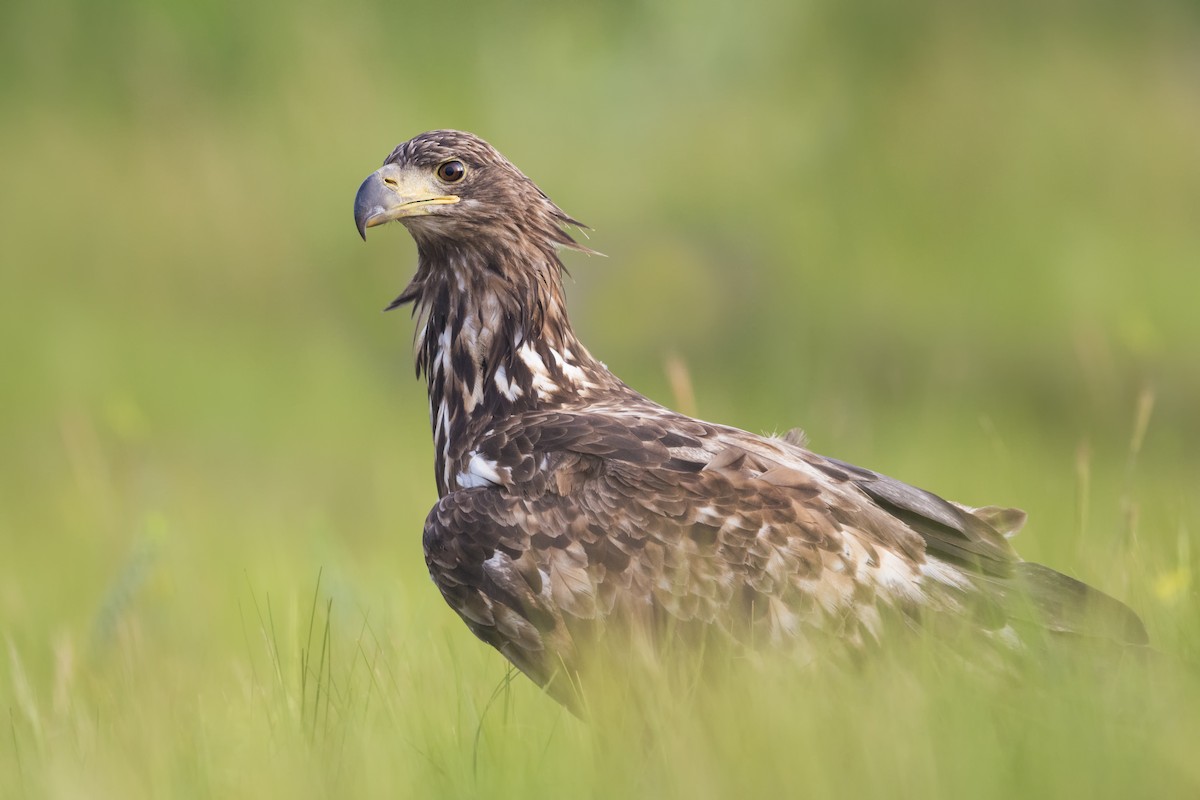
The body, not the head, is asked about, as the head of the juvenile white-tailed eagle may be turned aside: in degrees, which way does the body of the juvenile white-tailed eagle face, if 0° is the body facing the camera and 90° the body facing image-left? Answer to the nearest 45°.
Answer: approximately 90°
